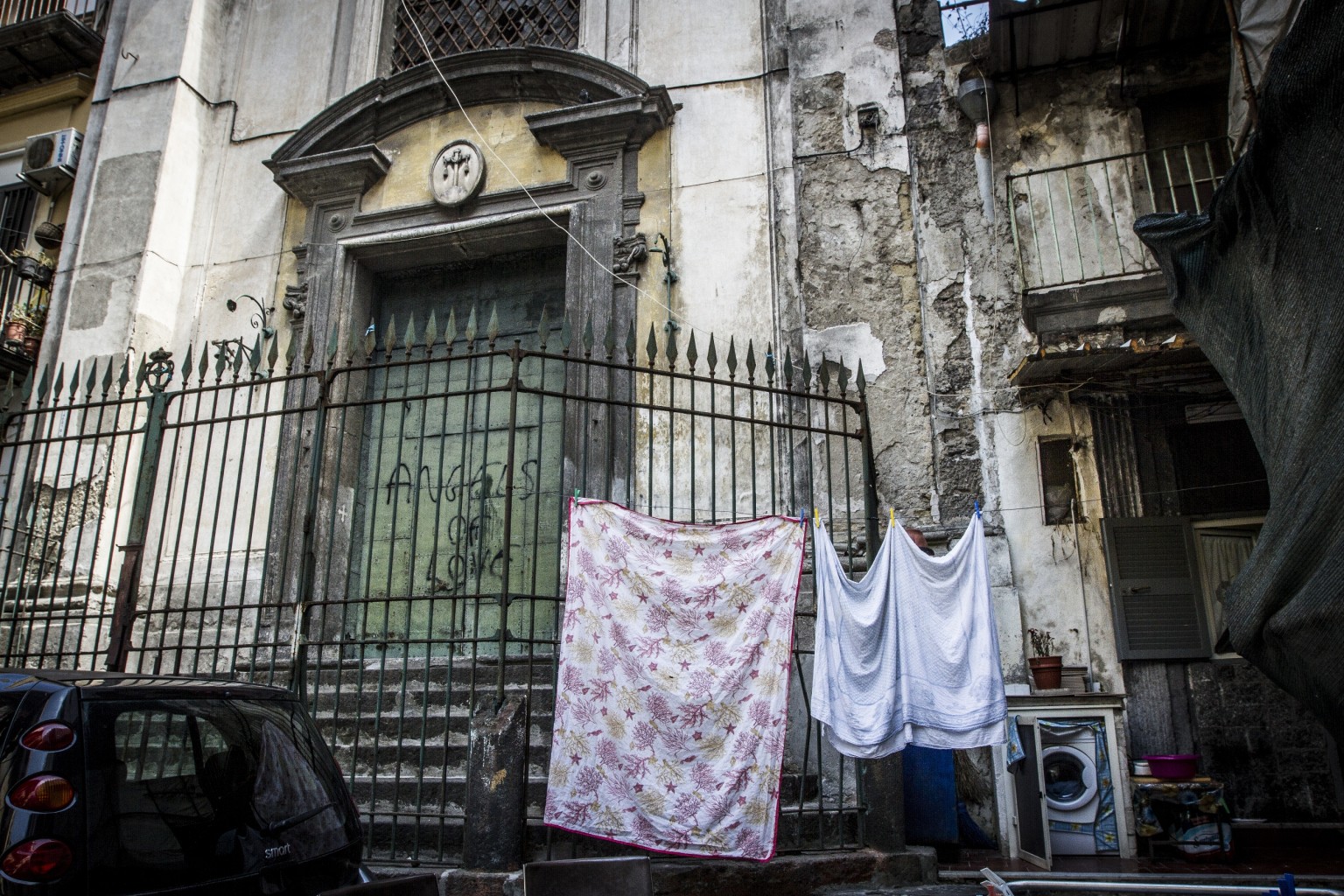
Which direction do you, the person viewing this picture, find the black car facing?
facing away from the viewer and to the left of the viewer

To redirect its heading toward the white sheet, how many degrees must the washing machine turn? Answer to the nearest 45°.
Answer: approximately 45° to its right

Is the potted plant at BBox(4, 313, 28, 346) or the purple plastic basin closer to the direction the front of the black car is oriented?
the potted plant

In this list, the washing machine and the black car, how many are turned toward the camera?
1

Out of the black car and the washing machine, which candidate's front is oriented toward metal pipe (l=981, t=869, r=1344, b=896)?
the washing machine

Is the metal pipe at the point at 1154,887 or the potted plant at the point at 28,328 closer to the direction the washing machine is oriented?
the metal pipe

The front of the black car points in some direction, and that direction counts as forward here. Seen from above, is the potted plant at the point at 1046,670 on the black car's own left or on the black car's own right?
on the black car's own right

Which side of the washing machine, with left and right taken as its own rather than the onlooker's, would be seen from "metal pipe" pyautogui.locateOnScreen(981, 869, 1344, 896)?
front

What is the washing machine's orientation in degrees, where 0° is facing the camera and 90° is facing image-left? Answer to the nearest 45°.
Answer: approximately 0°

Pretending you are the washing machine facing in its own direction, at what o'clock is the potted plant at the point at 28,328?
The potted plant is roughly at 3 o'clock from the washing machine.

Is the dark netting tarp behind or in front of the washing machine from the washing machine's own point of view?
in front
